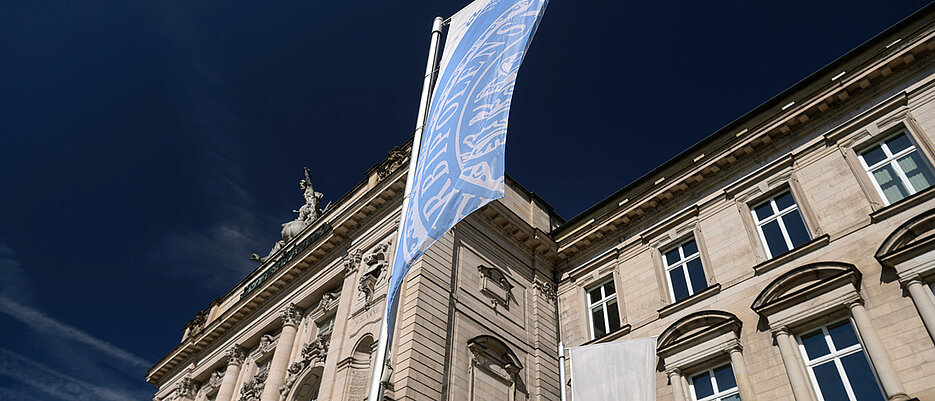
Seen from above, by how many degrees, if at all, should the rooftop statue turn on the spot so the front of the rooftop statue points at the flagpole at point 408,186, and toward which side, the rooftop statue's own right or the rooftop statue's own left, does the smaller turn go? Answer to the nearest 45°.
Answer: approximately 45° to the rooftop statue's own left

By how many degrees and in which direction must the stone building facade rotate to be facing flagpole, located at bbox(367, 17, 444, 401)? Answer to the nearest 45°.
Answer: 0° — it already faces it

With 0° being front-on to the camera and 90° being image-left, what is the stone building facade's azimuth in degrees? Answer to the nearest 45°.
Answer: approximately 45°

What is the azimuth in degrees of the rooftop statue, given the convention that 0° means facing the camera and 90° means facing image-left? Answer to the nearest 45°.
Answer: approximately 45°

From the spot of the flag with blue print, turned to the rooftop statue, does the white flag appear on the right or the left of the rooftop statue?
right

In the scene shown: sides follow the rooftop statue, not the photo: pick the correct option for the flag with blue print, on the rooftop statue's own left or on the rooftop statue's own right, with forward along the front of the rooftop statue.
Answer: on the rooftop statue's own left
